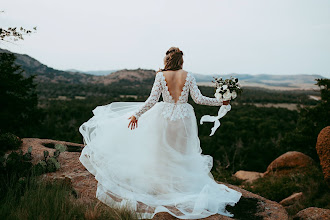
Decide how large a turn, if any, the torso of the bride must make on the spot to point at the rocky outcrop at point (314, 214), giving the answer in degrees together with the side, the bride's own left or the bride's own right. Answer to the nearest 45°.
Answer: approximately 90° to the bride's own right

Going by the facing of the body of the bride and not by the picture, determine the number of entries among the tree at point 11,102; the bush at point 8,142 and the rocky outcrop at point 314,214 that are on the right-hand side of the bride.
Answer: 1

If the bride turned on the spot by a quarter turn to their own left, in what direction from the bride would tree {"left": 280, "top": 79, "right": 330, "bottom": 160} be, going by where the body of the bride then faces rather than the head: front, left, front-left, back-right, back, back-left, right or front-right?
back-right

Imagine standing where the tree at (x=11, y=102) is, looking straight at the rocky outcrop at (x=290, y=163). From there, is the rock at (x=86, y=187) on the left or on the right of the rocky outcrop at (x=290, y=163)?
right

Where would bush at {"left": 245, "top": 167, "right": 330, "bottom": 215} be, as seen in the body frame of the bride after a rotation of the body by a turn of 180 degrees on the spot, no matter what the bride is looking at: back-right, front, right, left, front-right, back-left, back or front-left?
back-left

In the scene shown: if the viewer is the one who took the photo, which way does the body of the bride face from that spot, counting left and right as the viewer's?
facing away from the viewer

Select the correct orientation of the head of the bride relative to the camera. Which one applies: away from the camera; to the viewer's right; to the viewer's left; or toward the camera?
away from the camera

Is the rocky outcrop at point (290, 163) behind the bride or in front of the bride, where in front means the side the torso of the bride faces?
in front

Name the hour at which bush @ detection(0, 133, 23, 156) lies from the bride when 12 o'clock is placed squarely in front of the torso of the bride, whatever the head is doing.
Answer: The bush is roughly at 10 o'clock from the bride.

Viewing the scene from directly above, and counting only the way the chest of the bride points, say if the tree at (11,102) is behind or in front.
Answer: in front

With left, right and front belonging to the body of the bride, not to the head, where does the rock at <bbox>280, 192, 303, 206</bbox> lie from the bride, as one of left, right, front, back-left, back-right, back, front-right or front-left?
front-right

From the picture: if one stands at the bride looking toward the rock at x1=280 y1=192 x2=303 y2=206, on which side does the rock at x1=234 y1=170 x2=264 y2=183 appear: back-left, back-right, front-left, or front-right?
front-left
